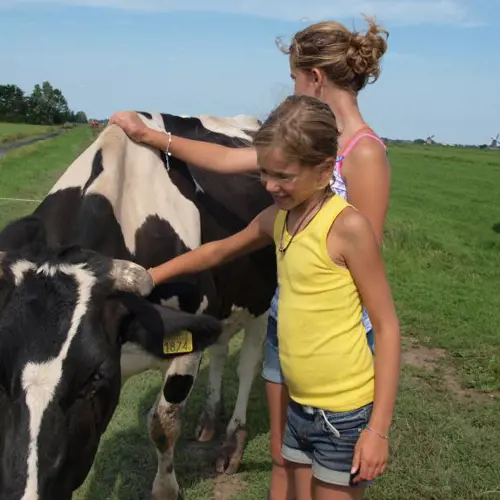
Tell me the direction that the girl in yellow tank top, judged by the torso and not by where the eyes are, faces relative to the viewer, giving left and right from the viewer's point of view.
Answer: facing the viewer and to the left of the viewer

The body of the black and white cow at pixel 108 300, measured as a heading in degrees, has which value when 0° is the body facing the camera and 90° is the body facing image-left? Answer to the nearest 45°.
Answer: approximately 45°

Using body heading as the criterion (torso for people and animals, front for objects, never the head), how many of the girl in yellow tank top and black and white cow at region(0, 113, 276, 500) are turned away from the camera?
0

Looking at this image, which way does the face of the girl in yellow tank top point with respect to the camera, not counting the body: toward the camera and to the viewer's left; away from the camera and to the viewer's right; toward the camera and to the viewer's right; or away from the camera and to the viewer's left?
toward the camera and to the viewer's left

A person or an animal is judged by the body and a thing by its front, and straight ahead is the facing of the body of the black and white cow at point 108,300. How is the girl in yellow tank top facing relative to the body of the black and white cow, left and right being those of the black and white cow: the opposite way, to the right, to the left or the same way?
the same way
